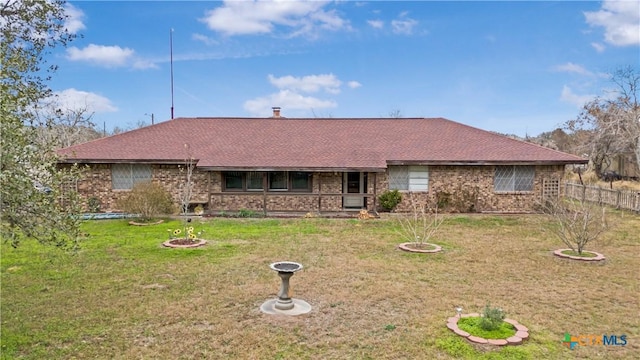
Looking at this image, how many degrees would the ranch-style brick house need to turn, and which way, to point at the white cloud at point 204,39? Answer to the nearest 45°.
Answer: approximately 135° to its right

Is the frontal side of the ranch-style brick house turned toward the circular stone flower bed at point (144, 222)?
no

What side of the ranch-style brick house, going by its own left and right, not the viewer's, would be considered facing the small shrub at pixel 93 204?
right

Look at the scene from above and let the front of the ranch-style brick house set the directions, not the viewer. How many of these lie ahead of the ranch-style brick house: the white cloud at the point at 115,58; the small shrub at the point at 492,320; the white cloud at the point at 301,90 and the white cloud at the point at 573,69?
1

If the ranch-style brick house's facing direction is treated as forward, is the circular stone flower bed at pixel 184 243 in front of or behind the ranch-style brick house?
in front

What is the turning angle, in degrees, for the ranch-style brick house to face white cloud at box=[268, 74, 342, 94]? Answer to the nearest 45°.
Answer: approximately 180°

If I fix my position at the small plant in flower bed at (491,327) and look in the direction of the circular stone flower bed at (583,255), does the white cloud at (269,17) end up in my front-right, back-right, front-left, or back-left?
front-left

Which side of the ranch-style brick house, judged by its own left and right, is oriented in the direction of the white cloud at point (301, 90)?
back

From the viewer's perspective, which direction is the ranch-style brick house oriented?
toward the camera

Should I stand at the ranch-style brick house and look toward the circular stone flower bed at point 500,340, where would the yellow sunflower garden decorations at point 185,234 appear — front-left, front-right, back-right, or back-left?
front-right

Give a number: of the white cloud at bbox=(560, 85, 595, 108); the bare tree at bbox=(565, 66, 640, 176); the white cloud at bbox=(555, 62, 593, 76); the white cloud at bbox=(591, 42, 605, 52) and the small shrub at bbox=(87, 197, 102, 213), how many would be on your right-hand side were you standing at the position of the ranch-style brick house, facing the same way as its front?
1

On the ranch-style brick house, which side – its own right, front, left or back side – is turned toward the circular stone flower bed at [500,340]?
front

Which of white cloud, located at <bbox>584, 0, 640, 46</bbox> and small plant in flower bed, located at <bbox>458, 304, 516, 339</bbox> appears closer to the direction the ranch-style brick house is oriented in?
the small plant in flower bed

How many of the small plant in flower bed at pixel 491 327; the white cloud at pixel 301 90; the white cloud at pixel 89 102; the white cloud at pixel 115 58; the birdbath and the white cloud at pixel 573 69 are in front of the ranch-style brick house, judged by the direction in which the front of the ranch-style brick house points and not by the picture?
2

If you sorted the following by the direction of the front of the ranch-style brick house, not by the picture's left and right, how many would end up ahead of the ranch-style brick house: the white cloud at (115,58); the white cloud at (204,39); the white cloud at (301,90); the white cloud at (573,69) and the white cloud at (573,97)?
0

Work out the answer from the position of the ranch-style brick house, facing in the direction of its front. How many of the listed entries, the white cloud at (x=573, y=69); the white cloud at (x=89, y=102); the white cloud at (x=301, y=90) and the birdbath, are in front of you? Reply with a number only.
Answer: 1

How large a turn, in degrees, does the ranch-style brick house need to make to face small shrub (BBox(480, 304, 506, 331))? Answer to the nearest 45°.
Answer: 0° — it already faces it

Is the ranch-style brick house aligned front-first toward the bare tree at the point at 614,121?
no

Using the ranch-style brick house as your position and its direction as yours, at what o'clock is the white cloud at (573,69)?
The white cloud is roughly at 8 o'clock from the ranch-style brick house.

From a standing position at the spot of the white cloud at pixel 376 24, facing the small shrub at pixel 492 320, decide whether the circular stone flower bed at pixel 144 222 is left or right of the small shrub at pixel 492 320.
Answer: right
